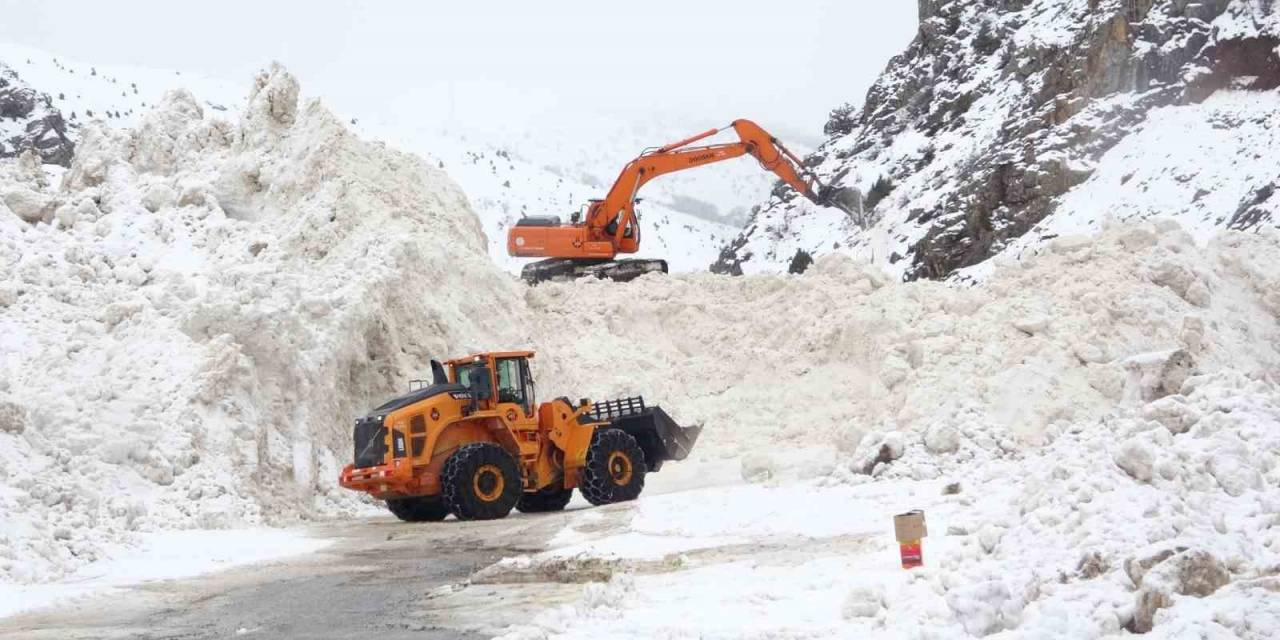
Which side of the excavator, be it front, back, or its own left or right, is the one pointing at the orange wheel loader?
right

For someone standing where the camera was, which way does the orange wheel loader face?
facing away from the viewer and to the right of the viewer

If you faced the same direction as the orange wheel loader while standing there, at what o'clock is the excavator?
The excavator is roughly at 11 o'clock from the orange wheel loader.

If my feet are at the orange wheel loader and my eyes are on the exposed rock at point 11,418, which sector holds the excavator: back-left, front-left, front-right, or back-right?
back-right

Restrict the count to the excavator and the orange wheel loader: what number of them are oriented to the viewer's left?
0

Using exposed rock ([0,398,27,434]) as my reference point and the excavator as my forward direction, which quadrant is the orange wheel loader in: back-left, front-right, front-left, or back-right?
front-right

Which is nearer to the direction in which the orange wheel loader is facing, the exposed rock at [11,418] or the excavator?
the excavator

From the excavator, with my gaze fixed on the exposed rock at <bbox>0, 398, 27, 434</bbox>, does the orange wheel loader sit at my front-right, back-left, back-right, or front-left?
front-left

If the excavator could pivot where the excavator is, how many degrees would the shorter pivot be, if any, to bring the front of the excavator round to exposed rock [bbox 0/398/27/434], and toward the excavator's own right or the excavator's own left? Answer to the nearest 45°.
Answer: approximately 135° to the excavator's own right

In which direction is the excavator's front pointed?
to the viewer's right
